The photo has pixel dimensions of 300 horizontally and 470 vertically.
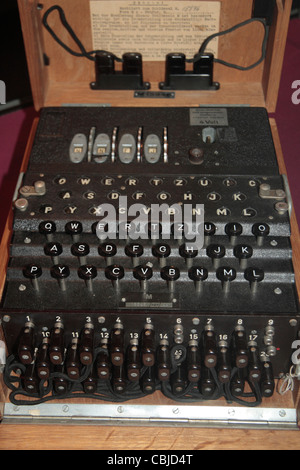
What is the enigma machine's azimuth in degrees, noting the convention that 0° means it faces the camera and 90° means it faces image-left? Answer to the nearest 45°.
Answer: approximately 0°
